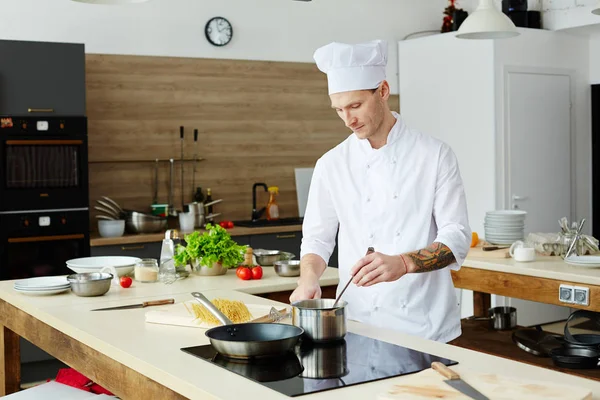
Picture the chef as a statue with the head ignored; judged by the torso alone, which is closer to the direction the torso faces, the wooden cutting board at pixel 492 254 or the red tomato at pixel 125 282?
the red tomato

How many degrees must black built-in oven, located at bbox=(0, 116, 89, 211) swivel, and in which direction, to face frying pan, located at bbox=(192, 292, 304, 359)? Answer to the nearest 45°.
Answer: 0° — it already faces it

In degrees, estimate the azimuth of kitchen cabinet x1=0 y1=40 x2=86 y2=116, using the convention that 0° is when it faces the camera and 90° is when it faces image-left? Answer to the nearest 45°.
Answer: approximately 0°

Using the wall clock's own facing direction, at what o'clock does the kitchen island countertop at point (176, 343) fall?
The kitchen island countertop is roughly at 12 o'clock from the wall clock.

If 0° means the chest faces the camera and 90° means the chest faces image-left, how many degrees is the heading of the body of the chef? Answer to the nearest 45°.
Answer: approximately 45°

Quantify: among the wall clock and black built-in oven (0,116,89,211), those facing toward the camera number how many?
2

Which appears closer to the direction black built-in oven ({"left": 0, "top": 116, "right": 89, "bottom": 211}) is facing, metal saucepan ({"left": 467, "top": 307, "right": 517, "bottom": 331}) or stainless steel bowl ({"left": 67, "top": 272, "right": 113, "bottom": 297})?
the stainless steel bowl

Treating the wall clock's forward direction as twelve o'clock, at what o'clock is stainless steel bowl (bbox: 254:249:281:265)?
The stainless steel bowl is roughly at 12 o'clock from the wall clock.

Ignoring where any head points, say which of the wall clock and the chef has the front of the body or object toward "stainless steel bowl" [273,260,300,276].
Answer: the wall clock

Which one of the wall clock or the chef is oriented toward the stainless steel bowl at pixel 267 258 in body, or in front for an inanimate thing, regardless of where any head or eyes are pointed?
the wall clock
